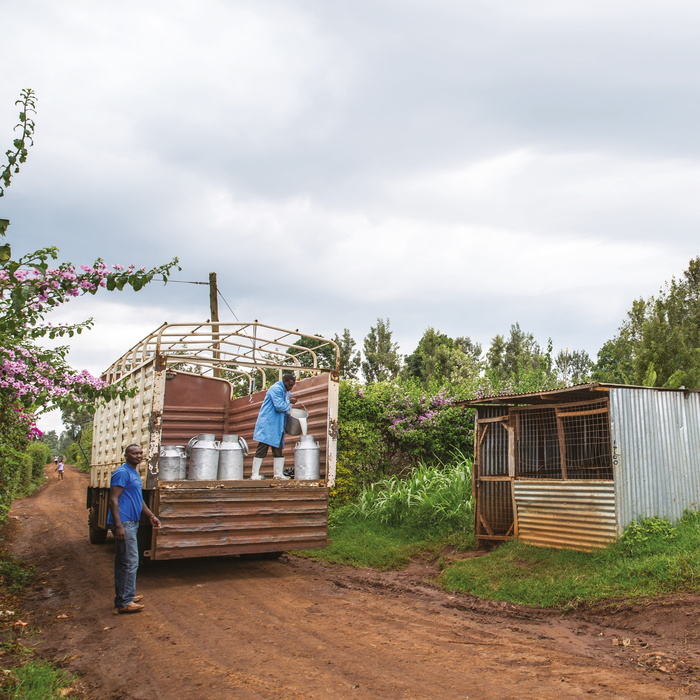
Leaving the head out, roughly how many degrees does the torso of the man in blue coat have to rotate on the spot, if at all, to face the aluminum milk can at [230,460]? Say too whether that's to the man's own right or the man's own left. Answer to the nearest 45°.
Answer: approximately 180°

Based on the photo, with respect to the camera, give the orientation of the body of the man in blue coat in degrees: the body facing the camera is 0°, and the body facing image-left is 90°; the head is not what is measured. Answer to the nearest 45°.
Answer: approximately 270°

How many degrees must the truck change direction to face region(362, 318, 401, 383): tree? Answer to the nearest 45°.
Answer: approximately 45° to its right

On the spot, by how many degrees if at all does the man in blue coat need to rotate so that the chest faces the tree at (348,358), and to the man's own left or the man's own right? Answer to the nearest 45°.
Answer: approximately 90° to the man's own left

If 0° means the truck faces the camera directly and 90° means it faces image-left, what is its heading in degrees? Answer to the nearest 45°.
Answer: approximately 135°
